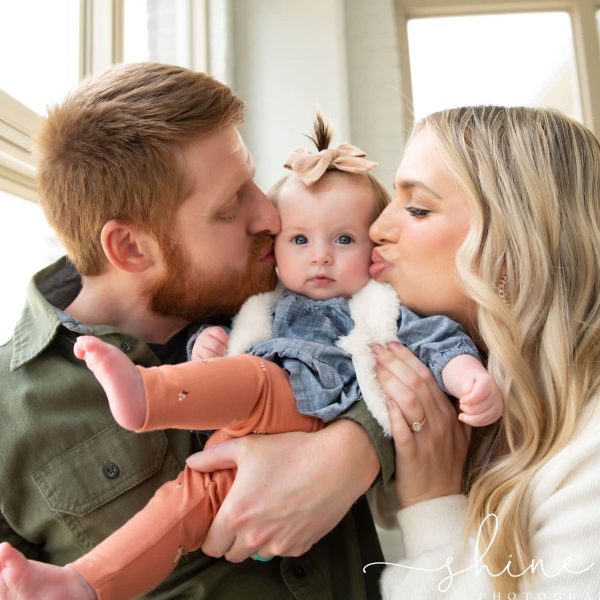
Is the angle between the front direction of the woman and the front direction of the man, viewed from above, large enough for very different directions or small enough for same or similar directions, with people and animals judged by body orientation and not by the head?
very different directions

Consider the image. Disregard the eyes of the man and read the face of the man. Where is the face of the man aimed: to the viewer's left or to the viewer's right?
to the viewer's right

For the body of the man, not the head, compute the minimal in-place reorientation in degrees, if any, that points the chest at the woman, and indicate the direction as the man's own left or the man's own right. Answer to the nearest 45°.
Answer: approximately 45° to the man's own left

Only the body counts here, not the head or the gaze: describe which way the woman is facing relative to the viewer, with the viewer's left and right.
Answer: facing to the left of the viewer

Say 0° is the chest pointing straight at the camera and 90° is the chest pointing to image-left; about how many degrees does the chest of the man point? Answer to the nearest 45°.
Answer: approximately 315°

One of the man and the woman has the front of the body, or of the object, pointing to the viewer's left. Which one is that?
the woman

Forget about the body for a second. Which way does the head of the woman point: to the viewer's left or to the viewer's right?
to the viewer's left

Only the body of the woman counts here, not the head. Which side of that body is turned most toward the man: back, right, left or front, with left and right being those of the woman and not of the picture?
front
